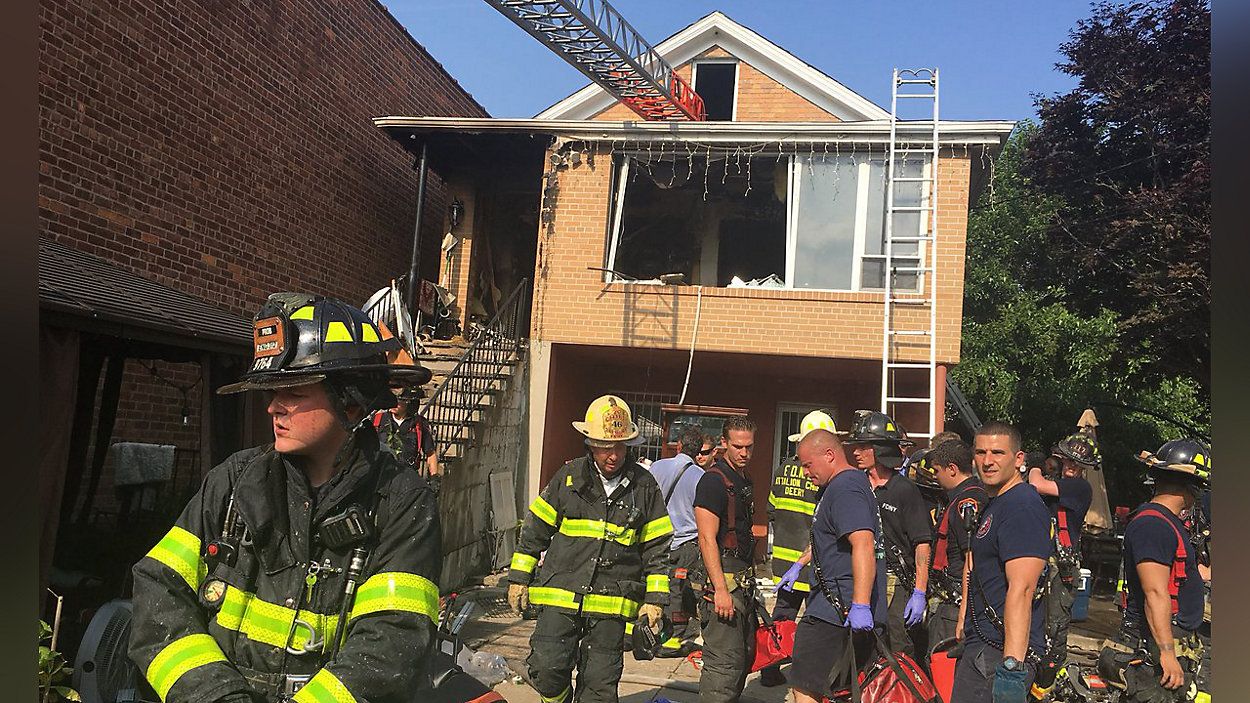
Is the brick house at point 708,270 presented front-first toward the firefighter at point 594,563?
yes

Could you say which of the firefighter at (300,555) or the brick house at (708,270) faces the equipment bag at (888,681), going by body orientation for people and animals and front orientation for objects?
the brick house

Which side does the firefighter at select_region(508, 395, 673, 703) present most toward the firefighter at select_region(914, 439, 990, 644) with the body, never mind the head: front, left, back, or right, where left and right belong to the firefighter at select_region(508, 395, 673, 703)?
left

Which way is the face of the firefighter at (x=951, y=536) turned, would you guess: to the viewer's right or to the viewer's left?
to the viewer's left

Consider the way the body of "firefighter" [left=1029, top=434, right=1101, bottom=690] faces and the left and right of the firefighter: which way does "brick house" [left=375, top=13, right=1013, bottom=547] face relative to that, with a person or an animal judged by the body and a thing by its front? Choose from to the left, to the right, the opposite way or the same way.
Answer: to the left

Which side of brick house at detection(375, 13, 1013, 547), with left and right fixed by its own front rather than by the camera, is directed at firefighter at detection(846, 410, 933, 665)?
front

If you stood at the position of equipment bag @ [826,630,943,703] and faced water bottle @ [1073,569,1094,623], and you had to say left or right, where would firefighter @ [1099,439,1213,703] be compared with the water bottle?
right

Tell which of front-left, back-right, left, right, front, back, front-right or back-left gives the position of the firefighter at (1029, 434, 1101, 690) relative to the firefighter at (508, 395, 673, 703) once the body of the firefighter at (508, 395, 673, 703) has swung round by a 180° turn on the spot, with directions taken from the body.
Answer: front-right
